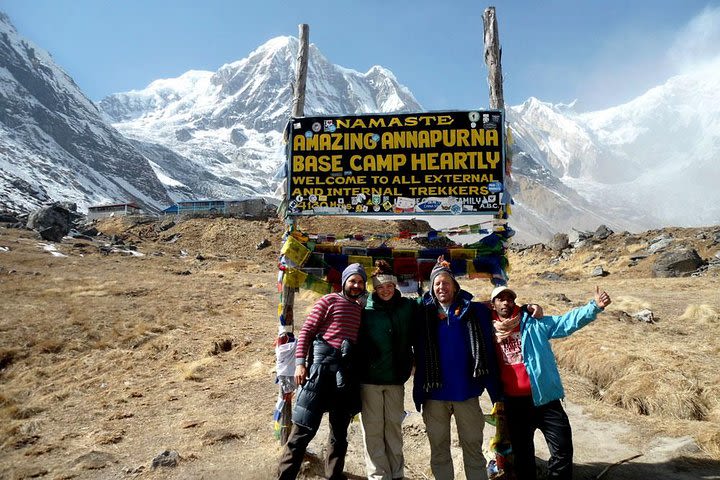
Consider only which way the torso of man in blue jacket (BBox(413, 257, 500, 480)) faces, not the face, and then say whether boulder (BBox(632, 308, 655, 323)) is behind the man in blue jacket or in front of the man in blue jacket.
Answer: behind

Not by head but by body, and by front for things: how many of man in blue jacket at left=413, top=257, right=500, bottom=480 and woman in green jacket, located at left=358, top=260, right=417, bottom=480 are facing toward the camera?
2

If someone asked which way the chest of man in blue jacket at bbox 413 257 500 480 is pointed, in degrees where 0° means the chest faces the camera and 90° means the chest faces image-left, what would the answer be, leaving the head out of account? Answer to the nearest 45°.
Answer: approximately 0°

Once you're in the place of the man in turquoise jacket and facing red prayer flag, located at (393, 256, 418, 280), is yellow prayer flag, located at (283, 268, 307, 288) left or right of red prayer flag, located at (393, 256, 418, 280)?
left

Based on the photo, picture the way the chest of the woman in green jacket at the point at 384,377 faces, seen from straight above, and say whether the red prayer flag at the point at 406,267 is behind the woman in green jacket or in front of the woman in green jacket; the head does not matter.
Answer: behind

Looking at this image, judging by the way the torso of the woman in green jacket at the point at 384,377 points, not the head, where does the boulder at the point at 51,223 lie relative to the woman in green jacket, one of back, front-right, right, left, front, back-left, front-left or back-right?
back-right

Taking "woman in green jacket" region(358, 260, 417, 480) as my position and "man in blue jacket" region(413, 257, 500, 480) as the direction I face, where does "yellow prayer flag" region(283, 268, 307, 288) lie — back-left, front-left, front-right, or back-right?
back-left

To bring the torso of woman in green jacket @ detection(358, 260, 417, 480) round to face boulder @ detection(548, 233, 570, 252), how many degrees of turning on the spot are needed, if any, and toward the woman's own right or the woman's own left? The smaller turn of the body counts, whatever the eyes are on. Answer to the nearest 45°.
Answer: approximately 135° to the woman's own left

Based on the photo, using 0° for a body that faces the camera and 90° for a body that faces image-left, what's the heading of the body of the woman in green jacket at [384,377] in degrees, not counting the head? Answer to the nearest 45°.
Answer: approximately 0°

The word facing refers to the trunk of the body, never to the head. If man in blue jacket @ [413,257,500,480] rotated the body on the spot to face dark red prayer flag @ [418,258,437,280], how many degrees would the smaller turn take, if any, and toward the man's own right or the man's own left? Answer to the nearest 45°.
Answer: approximately 180°

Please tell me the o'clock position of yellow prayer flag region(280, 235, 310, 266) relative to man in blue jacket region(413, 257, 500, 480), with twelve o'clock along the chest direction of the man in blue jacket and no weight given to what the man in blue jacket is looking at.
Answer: The yellow prayer flag is roughly at 4 o'clock from the man in blue jacket.

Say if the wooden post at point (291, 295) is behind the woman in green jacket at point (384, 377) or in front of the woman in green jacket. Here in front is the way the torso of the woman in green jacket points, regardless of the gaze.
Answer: behind
